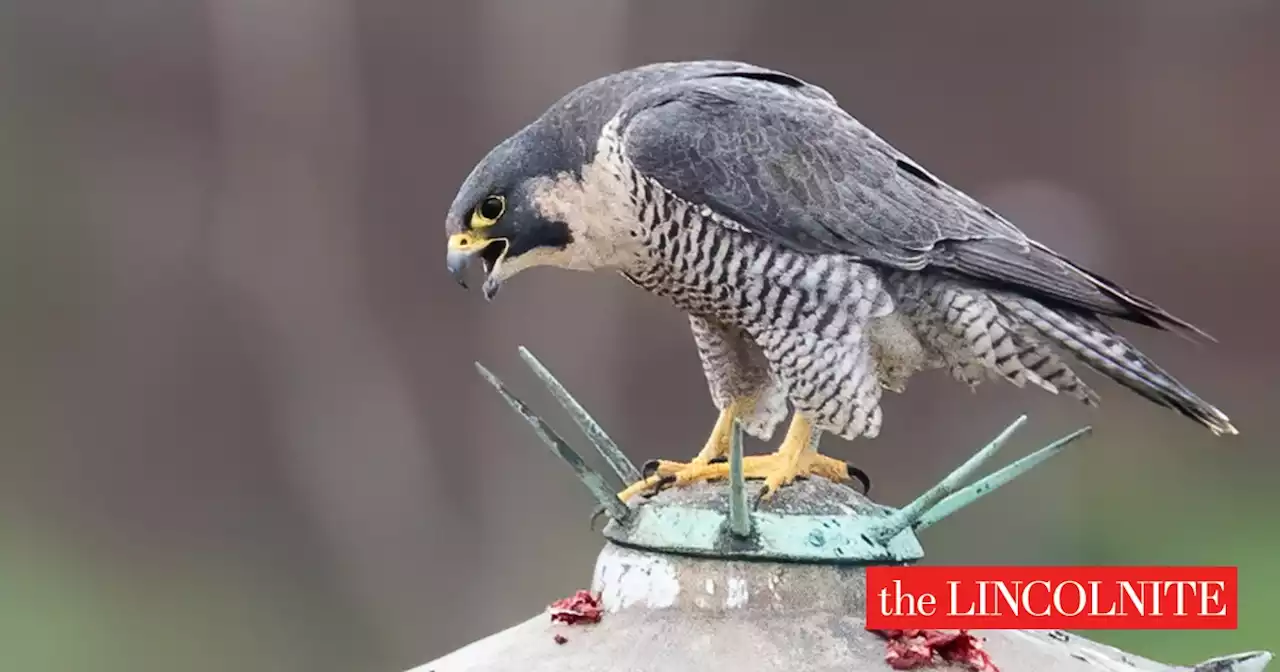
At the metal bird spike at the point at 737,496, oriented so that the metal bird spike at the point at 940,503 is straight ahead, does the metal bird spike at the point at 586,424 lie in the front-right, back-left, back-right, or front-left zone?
back-left

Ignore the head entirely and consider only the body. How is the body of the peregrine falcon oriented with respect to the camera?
to the viewer's left
